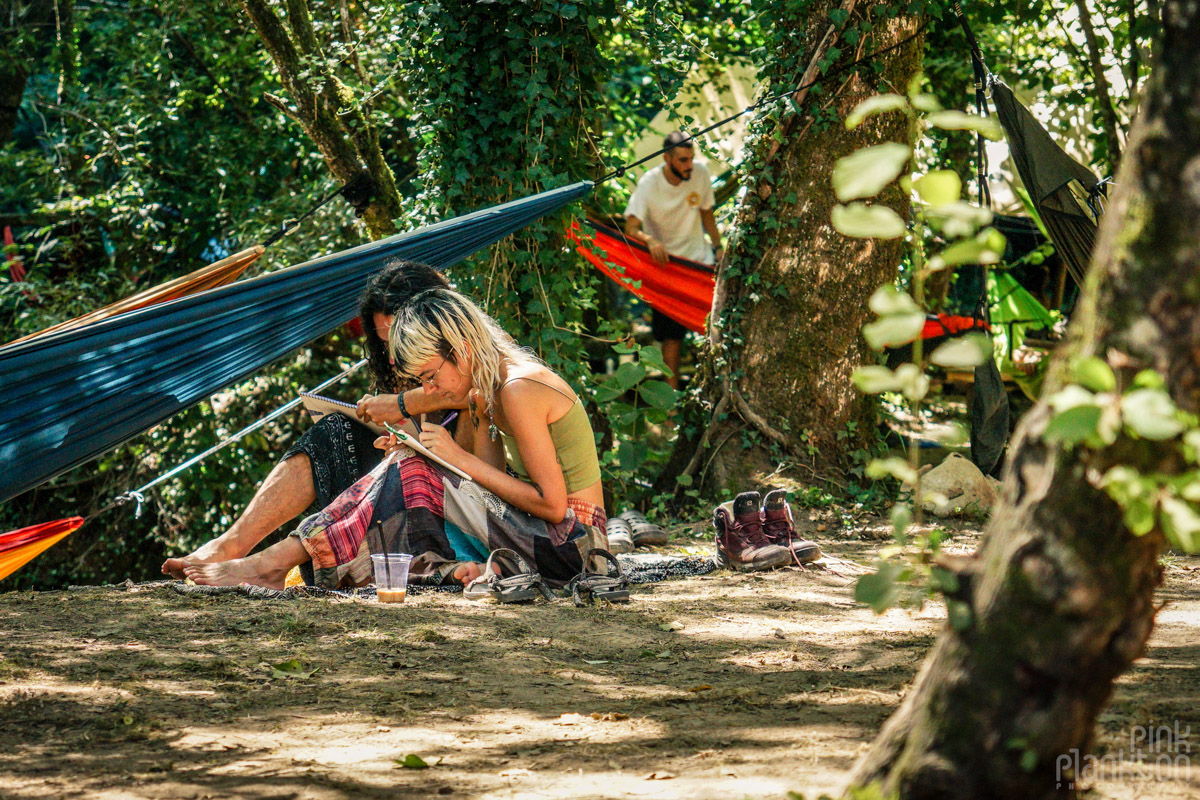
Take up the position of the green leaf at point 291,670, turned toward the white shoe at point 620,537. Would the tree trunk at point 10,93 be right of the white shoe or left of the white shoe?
left

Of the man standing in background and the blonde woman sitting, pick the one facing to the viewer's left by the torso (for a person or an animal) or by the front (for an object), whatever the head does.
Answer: the blonde woman sitting

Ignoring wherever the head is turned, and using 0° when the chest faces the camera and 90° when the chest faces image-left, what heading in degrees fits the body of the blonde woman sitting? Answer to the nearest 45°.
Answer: approximately 90°

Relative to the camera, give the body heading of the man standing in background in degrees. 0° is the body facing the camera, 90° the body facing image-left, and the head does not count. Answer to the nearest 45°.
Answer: approximately 315°

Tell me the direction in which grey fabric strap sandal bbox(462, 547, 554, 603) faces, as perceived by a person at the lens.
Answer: facing to the left of the viewer

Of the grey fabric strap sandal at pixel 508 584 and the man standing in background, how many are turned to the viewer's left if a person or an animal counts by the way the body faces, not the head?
1

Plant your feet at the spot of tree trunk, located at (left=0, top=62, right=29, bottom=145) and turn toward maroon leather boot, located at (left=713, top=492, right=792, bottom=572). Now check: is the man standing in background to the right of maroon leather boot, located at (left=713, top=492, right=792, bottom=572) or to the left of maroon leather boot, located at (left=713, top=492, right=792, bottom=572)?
left

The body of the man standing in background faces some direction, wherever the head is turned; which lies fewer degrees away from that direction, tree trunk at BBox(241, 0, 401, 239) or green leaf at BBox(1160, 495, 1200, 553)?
the green leaf

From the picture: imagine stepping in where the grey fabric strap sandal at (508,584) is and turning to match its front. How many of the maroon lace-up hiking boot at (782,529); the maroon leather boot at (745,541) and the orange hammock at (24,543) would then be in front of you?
1

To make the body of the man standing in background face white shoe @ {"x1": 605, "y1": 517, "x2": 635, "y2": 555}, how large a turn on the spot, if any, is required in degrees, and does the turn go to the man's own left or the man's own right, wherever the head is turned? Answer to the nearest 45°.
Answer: approximately 45° to the man's own right

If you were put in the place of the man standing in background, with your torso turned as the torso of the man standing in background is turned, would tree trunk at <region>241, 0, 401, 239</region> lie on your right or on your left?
on your right
